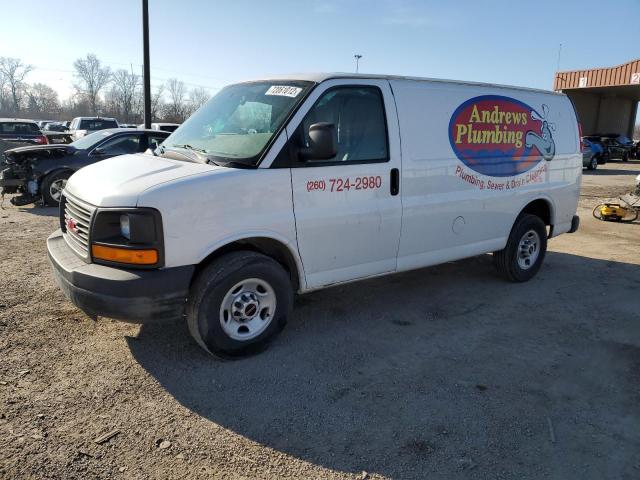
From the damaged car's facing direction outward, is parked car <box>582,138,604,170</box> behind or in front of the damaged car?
behind

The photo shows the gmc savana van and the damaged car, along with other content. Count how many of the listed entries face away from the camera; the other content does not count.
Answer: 0

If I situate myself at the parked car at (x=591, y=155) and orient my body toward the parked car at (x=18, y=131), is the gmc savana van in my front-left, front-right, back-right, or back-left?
front-left

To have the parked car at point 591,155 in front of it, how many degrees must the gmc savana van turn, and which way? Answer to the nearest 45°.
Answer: approximately 180°

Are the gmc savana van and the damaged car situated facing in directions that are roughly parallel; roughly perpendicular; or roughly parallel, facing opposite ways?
roughly parallel

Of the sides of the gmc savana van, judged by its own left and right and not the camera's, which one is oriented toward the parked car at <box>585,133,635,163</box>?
back

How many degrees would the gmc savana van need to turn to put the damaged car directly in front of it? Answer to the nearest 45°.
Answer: approximately 90° to its right

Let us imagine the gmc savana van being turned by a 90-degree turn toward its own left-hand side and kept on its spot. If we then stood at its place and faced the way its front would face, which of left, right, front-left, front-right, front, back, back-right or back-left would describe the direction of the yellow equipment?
left

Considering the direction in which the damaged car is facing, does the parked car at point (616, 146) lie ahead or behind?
behind

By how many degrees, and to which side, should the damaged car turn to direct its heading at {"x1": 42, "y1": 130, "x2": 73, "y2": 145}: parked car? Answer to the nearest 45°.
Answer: approximately 135° to its right

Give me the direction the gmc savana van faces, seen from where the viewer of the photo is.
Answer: facing the viewer and to the left of the viewer

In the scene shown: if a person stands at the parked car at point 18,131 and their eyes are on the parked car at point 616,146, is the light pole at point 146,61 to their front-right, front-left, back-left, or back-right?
front-right

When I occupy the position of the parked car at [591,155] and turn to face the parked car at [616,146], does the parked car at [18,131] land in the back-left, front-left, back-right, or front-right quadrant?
back-left

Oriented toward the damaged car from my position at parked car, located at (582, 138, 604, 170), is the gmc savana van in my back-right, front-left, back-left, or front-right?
front-left
